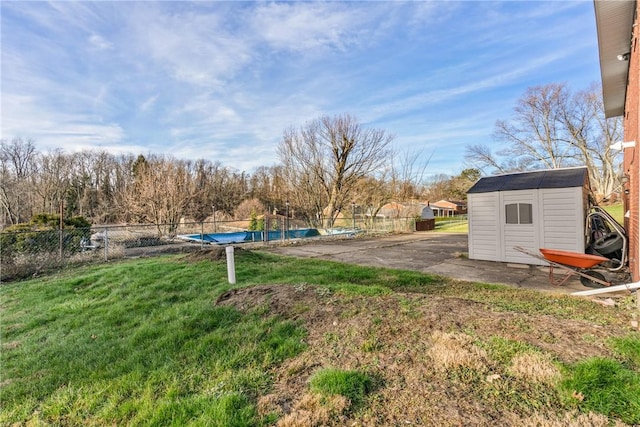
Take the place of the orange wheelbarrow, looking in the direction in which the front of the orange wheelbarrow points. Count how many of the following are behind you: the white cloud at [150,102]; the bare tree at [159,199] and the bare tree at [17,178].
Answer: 3

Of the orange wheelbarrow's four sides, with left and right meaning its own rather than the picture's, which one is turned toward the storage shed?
left

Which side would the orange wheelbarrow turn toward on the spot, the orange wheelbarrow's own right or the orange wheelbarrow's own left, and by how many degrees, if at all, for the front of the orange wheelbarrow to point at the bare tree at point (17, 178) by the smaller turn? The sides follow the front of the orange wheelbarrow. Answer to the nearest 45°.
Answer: approximately 180°

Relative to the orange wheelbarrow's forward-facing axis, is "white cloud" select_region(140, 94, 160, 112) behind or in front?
behind

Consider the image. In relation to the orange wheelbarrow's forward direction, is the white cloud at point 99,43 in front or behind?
behind

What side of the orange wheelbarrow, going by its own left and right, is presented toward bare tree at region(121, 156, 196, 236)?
back

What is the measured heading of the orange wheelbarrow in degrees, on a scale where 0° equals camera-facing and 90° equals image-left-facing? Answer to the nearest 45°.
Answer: approximately 270°
